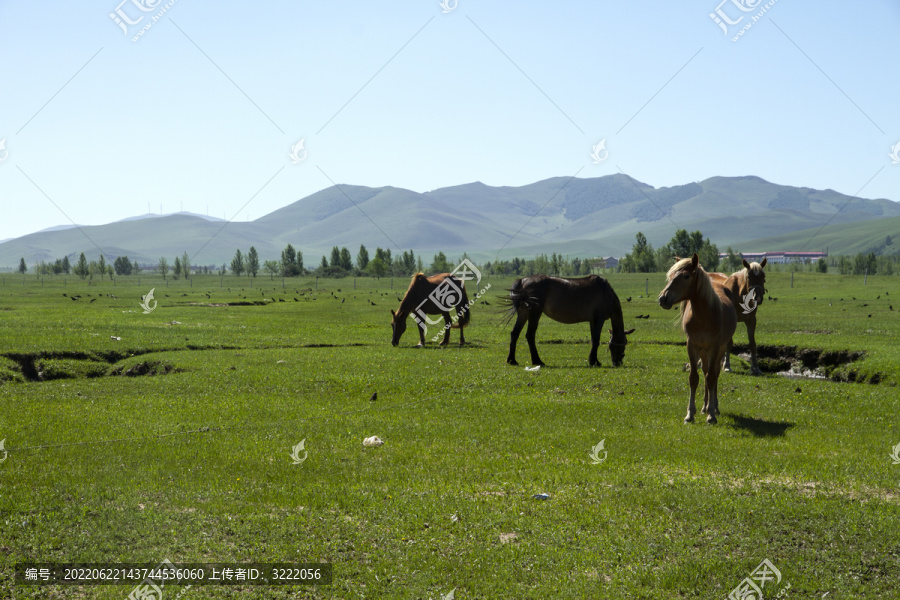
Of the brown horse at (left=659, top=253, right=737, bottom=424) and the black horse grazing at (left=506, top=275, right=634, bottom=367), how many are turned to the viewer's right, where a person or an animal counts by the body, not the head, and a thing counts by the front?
1

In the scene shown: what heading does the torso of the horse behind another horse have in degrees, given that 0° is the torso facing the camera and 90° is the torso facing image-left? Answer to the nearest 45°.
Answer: approximately 315°

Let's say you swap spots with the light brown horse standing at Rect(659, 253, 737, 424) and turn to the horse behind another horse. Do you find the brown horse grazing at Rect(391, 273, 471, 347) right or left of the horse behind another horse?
left

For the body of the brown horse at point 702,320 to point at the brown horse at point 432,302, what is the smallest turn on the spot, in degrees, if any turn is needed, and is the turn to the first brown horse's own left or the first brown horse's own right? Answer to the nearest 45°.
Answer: approximately 90° to the first brown horse's own right

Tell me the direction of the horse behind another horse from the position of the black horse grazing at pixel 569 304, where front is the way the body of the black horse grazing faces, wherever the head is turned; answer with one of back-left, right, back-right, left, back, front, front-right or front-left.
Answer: front

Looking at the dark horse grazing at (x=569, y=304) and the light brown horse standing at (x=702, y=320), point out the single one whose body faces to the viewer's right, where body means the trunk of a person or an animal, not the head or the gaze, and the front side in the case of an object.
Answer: the dark horse grazing at (x=569, y=304)

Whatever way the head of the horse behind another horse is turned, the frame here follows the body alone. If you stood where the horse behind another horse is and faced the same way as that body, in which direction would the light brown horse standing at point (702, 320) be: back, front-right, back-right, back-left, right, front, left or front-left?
front-right

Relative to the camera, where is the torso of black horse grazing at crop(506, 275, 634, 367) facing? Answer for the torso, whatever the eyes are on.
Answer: to the viewer's right
